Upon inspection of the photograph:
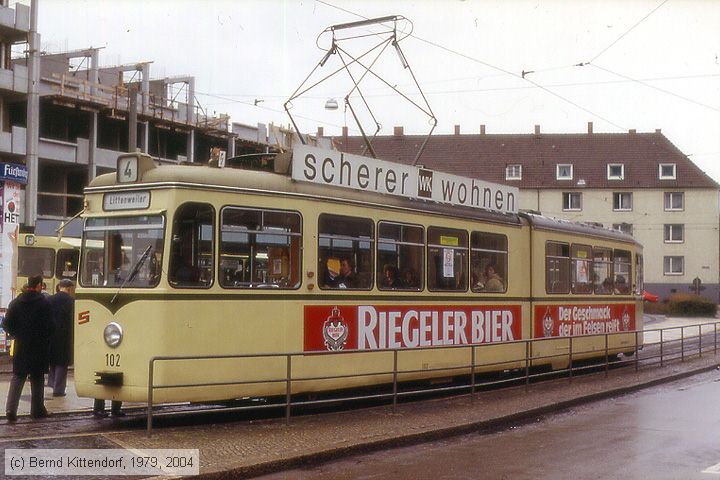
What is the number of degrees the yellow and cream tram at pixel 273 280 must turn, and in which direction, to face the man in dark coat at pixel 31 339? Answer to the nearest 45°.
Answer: approximately 45° to its right

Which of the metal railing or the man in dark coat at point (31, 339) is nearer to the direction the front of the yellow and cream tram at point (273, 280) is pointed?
the man in dark coat

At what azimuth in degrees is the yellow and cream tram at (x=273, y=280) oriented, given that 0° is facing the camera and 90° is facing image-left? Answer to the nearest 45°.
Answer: approximately 45°

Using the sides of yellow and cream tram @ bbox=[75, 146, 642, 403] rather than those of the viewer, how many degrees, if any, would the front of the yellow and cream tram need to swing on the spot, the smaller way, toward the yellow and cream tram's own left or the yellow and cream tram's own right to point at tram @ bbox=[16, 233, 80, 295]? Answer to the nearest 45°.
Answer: approximately 90° to the yellow and cream tram's own right

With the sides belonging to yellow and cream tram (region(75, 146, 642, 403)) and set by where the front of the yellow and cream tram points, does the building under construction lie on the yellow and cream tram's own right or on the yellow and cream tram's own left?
on the yellow and cream tram's own right

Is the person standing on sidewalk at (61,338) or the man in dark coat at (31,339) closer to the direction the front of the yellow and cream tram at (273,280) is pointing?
the man in dark coat
